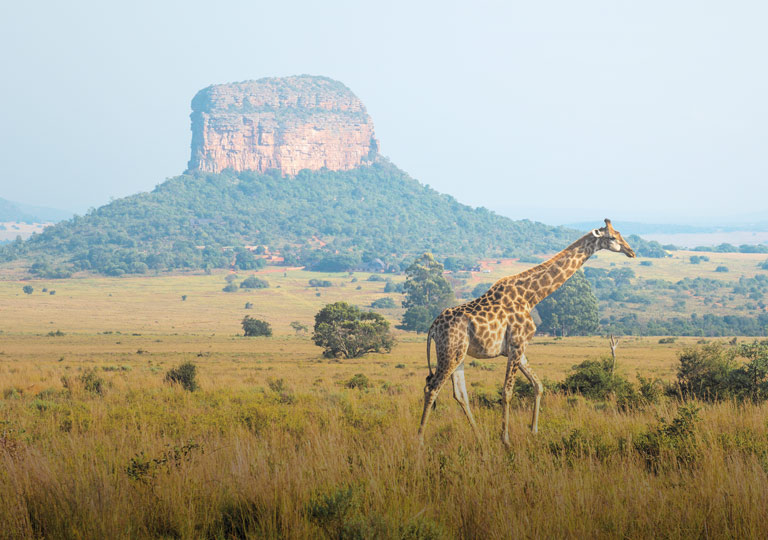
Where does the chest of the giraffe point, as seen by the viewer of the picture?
to the viewer's right

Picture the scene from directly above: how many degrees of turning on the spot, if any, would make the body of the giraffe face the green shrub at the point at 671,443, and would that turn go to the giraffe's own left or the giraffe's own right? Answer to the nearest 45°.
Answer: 0° — it already faces it

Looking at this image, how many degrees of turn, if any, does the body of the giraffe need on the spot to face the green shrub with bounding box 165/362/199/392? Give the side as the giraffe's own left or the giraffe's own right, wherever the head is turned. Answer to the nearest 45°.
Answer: approximately 135° to the giraffe's own left

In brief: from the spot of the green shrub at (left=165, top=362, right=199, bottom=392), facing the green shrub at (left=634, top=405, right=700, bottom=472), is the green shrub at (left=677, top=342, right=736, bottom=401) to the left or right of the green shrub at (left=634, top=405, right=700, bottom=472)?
left

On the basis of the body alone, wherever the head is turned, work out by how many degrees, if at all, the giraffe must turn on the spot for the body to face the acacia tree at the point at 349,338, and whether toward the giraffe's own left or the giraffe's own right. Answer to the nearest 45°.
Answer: approximately 90° to the giraffe's own left
